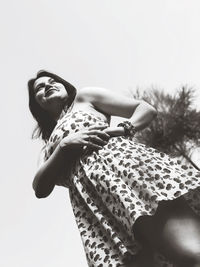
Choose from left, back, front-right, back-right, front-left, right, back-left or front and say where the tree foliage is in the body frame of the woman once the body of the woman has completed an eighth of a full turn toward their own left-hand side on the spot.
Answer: back-left

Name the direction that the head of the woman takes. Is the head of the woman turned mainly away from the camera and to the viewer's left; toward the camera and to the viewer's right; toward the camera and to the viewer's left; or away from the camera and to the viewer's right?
toward the camera and to the viewer's left

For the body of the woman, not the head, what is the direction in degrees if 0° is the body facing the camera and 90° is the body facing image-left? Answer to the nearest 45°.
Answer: approximately 0°
